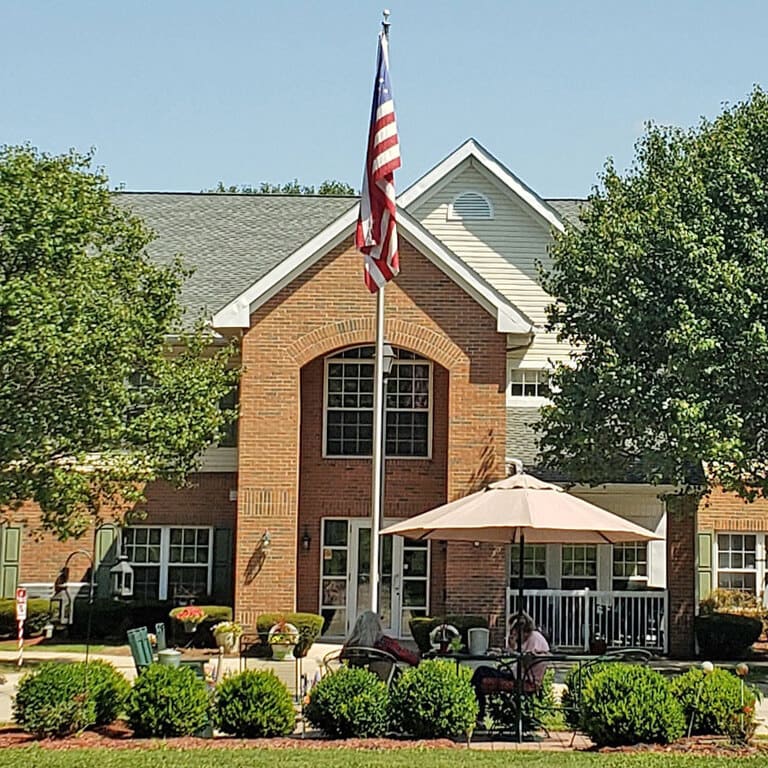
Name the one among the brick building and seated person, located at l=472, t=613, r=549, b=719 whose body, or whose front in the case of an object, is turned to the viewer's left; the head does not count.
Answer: the seated person

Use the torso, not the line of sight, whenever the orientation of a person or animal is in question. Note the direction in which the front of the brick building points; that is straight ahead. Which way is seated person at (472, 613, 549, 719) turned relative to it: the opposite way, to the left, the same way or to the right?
to the right

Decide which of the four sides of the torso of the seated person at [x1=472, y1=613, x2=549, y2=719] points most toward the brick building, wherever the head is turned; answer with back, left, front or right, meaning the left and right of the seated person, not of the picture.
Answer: right

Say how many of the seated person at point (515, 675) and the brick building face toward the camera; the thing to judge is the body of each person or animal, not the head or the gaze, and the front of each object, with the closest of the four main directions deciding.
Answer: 1

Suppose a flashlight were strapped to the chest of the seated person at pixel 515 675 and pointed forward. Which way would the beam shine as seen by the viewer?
to the viewer's left

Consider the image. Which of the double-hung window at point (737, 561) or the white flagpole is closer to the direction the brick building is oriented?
the white flagpole

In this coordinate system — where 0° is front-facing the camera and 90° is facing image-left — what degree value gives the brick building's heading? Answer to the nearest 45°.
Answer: approximately 0°

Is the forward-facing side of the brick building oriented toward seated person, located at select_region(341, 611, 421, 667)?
yes

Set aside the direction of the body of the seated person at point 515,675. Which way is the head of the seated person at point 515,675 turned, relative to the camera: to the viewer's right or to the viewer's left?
to the viewer's left
